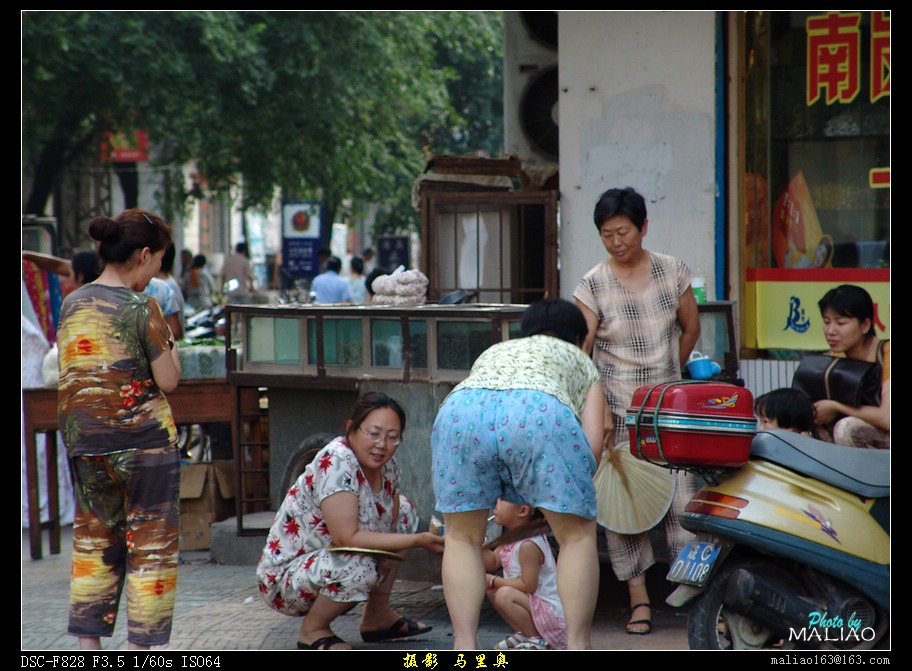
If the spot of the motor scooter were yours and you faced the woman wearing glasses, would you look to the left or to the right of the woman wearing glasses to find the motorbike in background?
right

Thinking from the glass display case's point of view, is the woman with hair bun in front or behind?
in front

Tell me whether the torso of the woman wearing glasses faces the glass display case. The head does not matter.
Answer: no

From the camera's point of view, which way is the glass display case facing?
toward the camera

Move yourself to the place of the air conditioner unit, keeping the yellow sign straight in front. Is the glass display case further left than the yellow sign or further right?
right

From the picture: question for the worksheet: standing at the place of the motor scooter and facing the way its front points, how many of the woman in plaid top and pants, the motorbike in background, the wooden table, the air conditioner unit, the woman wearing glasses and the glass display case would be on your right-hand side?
0

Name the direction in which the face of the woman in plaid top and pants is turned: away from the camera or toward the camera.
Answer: toward the camera

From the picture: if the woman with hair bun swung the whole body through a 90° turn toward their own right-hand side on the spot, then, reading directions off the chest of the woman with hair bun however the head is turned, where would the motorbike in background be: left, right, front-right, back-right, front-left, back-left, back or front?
back-left

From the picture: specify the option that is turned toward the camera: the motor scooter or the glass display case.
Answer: the glass display case

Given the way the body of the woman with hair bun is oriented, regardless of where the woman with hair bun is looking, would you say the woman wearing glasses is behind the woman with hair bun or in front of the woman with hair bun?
in front

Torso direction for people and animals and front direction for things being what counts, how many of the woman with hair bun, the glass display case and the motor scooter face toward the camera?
1

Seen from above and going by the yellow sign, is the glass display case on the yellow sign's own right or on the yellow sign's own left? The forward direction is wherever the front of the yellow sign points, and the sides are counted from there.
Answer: on the yellow sign's own right

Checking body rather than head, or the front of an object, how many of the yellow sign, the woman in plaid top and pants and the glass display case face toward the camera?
3

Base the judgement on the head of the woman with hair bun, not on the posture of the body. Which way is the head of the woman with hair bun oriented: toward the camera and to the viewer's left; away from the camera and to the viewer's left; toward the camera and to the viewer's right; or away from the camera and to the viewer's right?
away from the camera and to the viewer's right

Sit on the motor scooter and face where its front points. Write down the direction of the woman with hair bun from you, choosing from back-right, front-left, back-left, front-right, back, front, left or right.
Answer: back-left

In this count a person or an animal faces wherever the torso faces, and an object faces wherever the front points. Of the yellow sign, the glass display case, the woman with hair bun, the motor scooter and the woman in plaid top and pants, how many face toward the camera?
3

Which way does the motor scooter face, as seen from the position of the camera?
facing away from the viewer and to the right of the viewer

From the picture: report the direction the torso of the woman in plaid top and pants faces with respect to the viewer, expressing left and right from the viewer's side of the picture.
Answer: facing the viewer

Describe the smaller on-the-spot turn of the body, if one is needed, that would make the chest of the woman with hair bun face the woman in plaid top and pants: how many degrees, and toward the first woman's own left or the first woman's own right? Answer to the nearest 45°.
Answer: approximately 45° to the first woman's own right

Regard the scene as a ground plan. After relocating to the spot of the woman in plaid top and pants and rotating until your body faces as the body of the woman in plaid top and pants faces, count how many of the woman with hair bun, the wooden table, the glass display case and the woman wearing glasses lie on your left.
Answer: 0
